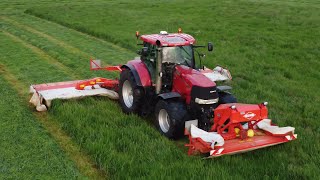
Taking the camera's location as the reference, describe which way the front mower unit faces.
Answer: facing the viewer and to the right of the viewer
